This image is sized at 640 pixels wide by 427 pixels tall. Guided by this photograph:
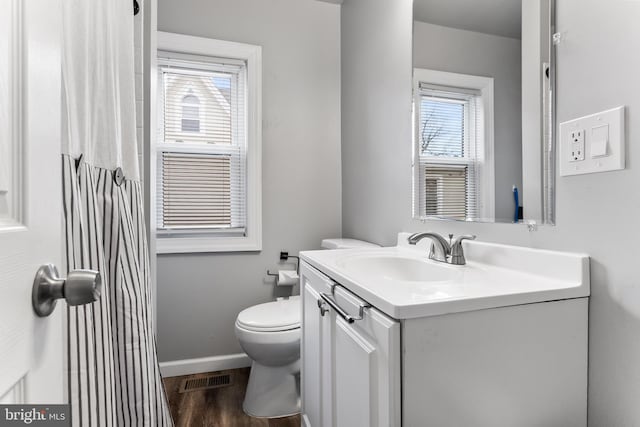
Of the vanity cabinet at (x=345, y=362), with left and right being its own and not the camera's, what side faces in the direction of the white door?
front

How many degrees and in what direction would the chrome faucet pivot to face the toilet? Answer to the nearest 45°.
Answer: approximately 45° to its right

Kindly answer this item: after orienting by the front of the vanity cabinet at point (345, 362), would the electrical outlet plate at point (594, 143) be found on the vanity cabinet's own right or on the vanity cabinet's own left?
on the vanity cabinet's own left

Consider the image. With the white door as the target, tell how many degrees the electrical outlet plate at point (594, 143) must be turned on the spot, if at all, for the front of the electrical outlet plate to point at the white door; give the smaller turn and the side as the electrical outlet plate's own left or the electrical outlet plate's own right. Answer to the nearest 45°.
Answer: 0° — it already faces it

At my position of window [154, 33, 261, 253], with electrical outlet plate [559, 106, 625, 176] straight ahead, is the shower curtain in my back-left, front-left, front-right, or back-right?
front-right

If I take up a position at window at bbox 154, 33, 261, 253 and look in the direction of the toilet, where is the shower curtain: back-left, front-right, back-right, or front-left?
front-right

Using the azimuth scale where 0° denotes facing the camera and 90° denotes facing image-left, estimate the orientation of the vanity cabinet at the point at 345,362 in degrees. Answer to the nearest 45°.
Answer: approximately 45°

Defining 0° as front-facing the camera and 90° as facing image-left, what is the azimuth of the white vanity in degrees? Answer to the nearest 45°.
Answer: approximately 45°

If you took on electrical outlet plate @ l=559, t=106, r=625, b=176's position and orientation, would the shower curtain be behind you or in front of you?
in front

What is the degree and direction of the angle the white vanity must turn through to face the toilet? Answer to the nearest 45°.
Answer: approximately 90° to its right

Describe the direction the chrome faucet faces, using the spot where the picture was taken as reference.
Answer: facing the viewer and to the left of the viewer
